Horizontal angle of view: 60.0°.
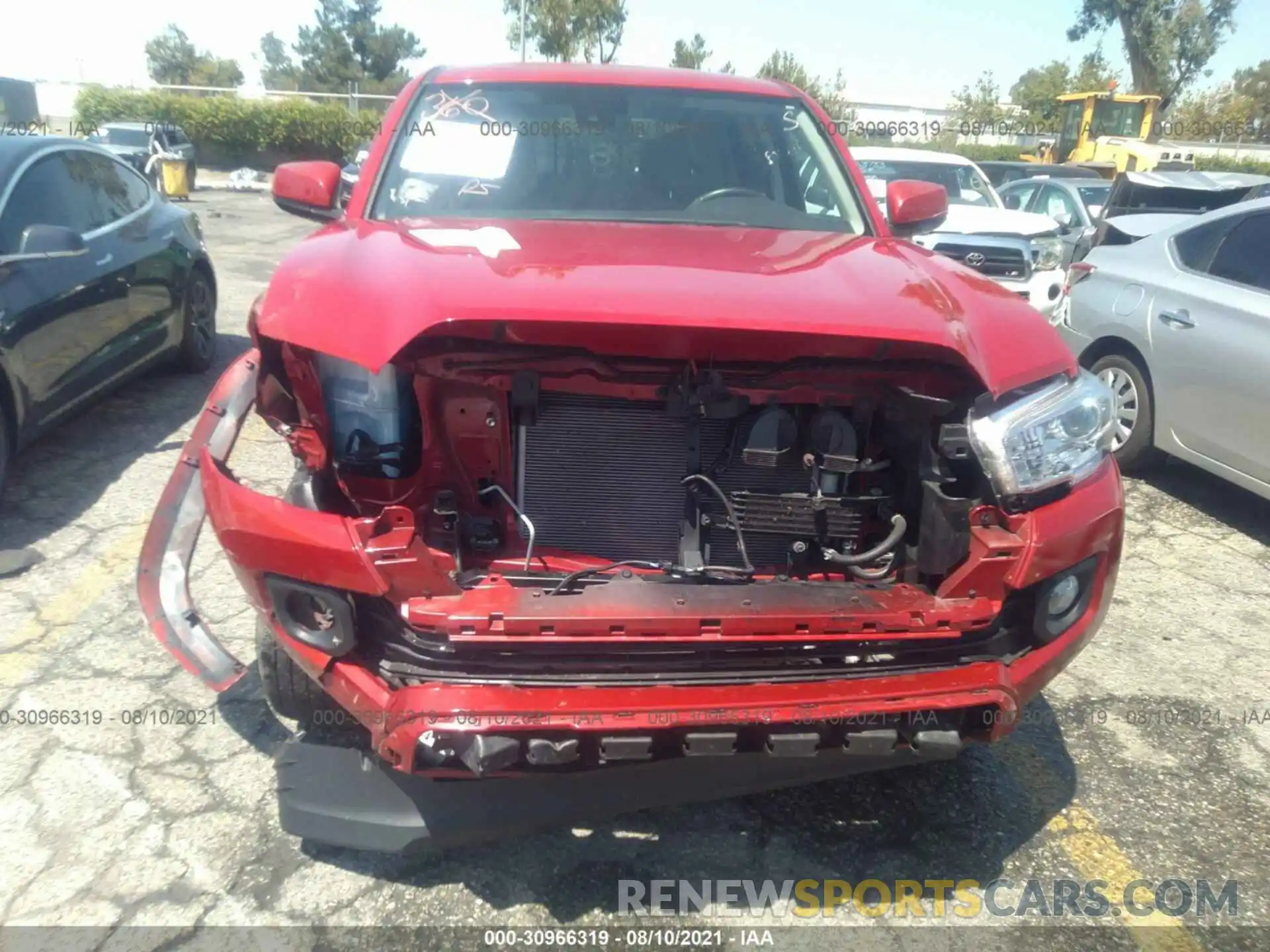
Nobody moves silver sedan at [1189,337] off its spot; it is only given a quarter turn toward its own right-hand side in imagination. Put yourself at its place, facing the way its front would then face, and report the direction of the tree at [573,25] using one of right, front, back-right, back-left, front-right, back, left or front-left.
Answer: right

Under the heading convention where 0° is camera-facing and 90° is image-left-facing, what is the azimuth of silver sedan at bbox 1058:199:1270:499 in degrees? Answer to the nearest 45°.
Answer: approximately 315°

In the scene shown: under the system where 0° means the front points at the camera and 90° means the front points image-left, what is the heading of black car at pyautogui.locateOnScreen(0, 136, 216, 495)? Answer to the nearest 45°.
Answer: approximately 45°

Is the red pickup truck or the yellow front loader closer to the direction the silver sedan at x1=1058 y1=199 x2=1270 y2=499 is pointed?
the red pickup truck

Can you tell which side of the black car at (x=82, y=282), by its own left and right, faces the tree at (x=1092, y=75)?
back

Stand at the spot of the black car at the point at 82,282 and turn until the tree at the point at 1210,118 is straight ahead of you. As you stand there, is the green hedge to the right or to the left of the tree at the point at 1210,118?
left

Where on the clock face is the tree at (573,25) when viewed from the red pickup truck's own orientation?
The tree is roughly at 6 o'clock from the red pickup truck.

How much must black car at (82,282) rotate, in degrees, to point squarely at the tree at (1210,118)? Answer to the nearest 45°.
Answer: approximately 180°

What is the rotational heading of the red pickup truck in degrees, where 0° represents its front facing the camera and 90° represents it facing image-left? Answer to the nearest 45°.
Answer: approximately 0°

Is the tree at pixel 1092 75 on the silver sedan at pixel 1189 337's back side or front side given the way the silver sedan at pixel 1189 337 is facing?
on the back side

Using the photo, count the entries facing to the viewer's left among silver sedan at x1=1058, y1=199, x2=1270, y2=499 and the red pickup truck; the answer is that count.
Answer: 0
